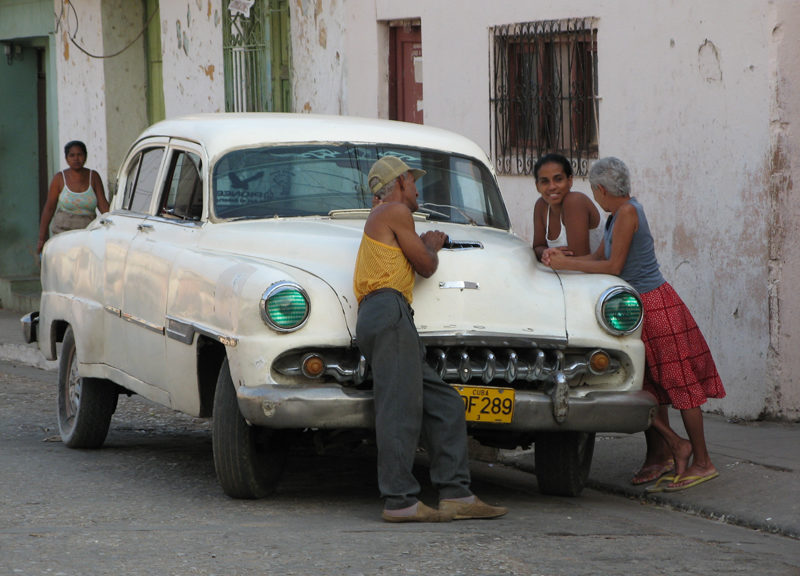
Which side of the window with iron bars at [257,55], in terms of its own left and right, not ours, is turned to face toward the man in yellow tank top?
front

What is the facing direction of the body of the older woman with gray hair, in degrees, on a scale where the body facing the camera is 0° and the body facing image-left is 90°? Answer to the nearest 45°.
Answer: approximately 90°

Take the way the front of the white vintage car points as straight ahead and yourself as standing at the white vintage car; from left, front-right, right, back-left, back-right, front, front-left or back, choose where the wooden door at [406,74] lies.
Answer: back-left

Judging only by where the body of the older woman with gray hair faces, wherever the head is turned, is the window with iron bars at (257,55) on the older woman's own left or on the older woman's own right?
on the older woman's own right

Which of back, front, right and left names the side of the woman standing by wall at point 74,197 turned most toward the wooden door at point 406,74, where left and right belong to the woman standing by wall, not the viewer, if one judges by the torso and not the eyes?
left

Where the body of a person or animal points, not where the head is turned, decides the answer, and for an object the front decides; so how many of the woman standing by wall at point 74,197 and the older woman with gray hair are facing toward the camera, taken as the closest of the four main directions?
1

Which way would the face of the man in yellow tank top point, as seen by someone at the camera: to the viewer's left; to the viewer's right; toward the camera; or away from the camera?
to the viewer's right

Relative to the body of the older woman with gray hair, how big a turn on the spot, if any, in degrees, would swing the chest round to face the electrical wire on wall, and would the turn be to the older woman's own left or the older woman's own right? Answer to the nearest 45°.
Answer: approximately 45° to the older woman's own right

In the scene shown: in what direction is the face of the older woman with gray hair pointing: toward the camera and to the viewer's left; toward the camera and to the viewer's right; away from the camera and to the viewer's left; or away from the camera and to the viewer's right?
away from the camera and to the viewer's left

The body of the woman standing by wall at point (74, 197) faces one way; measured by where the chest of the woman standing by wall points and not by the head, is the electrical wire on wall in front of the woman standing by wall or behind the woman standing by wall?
behind

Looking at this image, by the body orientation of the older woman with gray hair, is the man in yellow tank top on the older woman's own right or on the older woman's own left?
on the older woman's own left

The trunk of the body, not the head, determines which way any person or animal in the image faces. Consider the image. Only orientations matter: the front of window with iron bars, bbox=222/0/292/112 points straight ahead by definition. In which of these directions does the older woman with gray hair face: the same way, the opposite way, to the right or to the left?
to the right

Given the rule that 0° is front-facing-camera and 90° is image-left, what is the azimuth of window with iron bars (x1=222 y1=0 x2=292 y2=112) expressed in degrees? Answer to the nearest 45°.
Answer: approximately 0°
